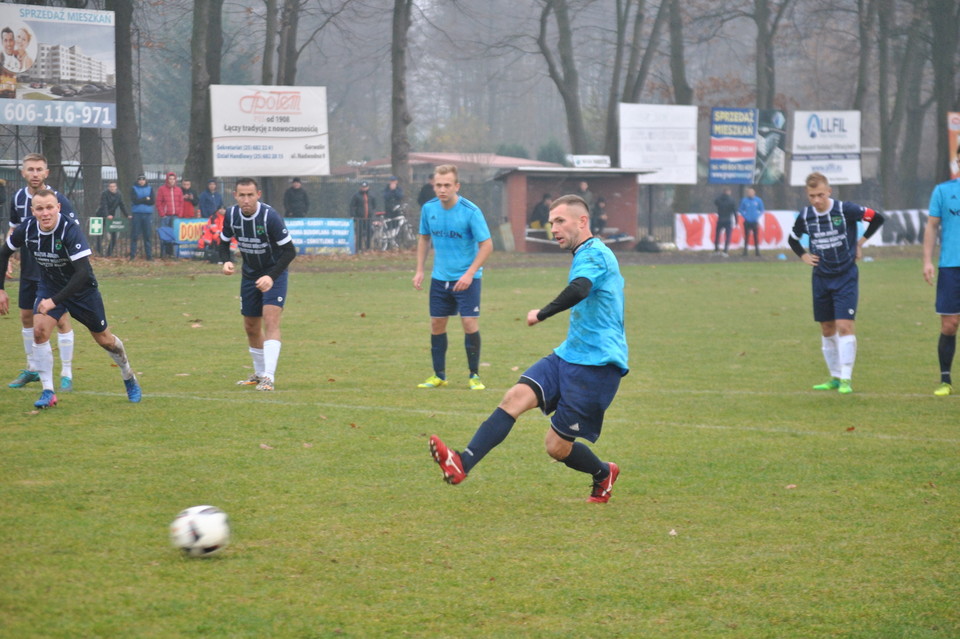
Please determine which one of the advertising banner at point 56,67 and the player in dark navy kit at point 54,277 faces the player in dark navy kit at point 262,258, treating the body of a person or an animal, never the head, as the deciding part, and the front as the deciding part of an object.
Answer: the advertising banner

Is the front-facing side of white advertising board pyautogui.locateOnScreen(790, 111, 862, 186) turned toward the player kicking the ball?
yes

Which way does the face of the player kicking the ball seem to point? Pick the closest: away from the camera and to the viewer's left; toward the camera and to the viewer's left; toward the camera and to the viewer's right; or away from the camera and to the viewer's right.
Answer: toward the camera and to the viewer's left

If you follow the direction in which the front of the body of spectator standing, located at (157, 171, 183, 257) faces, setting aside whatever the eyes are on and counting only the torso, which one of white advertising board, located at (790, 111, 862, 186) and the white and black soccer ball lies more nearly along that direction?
the white and black soccer ball

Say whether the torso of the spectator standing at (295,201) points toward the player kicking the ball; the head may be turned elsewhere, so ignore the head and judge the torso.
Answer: yes

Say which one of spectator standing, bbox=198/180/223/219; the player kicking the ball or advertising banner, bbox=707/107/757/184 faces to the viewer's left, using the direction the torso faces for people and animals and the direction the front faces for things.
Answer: the player kicking the ball

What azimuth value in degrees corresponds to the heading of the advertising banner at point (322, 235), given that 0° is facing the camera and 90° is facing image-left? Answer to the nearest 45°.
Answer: approximately 0°
